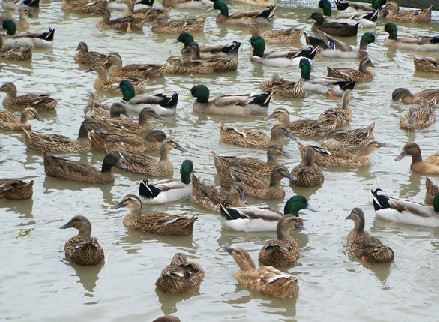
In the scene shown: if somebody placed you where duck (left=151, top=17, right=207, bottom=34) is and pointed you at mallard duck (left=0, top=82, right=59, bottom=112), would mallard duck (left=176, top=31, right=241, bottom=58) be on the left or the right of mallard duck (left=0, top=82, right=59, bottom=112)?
left

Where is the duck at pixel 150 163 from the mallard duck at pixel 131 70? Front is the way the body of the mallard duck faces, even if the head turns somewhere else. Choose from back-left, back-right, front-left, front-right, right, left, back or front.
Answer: left

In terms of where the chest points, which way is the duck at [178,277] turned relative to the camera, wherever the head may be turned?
away from the camera

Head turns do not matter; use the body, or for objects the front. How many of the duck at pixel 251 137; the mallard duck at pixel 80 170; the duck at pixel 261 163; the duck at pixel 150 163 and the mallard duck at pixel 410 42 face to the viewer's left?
1

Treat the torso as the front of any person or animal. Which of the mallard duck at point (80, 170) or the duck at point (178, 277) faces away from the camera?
the duck

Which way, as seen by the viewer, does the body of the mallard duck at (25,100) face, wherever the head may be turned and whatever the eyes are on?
to the viewer's left

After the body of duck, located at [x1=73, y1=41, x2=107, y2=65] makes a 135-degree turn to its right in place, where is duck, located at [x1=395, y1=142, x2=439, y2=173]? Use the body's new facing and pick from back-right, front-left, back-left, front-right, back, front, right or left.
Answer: right

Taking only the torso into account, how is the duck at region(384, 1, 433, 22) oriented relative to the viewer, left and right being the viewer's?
facing to the left of the viewer

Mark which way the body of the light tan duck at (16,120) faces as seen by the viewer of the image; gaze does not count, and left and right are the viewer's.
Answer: facing to the right of the viewer

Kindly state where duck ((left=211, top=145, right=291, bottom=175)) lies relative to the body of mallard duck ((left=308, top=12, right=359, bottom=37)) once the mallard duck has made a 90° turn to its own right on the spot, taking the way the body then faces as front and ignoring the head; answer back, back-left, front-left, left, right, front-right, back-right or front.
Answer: back

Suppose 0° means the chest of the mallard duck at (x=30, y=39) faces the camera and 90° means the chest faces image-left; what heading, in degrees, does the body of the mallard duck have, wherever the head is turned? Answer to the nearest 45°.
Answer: approximately 90°

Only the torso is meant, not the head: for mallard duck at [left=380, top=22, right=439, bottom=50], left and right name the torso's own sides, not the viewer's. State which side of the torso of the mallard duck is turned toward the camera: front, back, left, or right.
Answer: left

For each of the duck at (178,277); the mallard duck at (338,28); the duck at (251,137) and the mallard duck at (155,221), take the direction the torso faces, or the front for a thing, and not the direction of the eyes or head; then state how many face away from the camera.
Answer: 1

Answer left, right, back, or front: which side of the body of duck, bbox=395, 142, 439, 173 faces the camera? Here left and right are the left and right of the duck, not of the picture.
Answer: left
